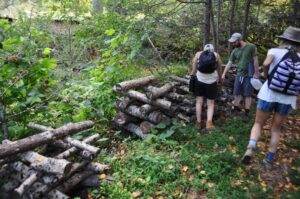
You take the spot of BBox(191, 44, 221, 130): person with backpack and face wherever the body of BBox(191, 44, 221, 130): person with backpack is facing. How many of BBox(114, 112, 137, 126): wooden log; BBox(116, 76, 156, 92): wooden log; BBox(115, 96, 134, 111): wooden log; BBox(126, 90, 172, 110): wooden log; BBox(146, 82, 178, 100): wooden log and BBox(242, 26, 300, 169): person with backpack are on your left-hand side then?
5

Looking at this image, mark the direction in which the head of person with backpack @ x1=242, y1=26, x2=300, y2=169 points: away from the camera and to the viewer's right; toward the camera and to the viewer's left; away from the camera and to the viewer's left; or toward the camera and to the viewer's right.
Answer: away from the camera and to the viewer's left

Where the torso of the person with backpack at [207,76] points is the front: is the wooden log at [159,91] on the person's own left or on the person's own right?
on the person's own left

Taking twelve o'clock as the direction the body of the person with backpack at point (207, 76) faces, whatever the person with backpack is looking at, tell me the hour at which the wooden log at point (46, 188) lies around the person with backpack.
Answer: The wooden log is roughly at 7 o'clock from the person with backpack.

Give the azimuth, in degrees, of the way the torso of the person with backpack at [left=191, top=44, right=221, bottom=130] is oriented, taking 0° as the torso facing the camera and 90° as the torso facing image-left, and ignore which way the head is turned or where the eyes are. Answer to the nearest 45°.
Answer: approximately 180°

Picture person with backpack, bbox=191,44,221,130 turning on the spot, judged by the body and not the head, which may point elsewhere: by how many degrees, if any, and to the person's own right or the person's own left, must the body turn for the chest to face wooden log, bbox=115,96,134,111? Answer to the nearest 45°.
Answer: approximately 90° to the person's own left

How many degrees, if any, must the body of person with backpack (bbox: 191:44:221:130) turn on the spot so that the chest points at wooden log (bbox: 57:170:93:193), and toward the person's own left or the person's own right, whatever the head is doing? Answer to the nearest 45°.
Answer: approximately 135° to the person's own left

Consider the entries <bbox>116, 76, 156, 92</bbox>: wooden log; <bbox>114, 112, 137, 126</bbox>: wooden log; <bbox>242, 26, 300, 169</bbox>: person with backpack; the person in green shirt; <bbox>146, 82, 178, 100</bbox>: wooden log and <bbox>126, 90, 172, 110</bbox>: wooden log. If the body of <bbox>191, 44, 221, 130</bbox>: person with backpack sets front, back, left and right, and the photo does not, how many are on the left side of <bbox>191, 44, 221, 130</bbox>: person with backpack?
4

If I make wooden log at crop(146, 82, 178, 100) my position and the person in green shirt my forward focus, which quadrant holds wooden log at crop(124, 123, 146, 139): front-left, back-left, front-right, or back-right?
back-right
